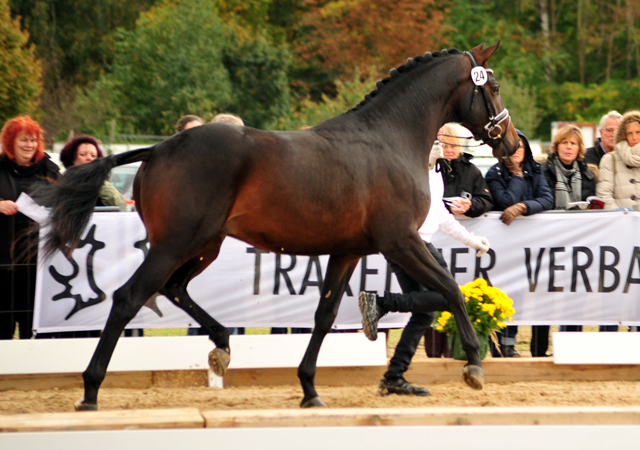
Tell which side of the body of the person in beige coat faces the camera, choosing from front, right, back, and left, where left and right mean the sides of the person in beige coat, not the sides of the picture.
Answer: front

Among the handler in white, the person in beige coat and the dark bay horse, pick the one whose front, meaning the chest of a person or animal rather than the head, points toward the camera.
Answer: the person in beige coat

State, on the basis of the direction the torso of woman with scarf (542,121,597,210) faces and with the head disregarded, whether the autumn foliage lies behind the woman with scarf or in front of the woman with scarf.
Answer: behind

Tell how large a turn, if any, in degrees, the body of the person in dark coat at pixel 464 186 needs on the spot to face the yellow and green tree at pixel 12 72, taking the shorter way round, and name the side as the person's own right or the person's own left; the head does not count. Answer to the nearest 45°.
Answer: approximately 90° to the person's own right

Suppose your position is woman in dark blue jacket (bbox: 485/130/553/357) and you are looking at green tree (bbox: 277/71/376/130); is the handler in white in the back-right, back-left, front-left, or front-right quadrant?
back-left

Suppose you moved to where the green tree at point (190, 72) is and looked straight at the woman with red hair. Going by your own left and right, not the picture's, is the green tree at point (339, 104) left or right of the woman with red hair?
left

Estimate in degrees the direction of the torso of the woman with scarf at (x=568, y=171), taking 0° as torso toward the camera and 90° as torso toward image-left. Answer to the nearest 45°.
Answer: approximately 0°

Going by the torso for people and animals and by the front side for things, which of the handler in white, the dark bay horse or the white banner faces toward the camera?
the white banner

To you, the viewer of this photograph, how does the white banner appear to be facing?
facing the viewer

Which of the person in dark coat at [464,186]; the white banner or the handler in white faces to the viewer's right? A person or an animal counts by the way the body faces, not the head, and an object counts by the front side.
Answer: the handler in white

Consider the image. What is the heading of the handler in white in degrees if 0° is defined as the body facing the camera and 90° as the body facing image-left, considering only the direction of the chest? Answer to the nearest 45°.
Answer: approximately 270°

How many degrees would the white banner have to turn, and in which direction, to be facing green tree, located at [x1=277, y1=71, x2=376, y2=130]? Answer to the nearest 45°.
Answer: approximately 180°

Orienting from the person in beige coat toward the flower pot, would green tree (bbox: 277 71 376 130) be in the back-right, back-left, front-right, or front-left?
back-right

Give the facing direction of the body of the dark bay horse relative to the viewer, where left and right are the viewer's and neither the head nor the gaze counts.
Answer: facing to the right of the viewer
